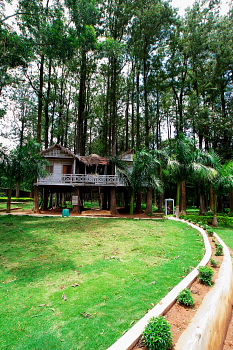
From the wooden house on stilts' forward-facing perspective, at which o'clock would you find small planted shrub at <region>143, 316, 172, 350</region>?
The small planted shrub is roughly at 12 o'clock from the wooden house on stilts.

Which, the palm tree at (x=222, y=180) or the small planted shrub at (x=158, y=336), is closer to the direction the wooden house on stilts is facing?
the small planted shrub

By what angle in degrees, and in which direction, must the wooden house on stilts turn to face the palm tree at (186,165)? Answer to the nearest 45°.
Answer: approximately 45° to its left

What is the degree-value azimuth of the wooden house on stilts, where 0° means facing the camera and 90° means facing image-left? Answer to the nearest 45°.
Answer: approximately 0°

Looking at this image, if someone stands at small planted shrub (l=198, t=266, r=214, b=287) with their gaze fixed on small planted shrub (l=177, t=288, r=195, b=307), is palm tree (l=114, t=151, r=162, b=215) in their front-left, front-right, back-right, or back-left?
back-right

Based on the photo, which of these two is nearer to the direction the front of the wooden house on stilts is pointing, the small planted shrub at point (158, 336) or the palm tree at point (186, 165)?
the small planted shrub

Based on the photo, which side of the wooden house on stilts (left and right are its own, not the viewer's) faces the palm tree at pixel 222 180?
left
